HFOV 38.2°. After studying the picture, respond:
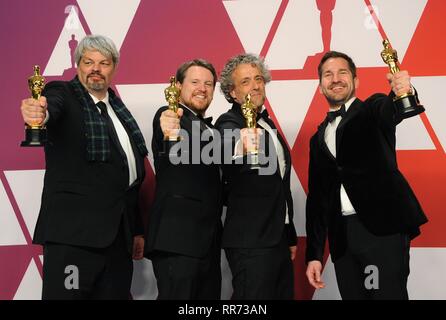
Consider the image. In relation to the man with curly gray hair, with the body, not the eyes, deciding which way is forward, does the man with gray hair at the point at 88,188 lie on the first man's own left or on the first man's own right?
on the first man's own right

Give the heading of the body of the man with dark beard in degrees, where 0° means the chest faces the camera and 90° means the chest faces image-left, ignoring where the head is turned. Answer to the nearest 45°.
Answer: approximately 45°

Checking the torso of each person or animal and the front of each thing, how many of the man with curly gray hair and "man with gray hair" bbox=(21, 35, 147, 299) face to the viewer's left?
0
